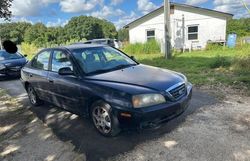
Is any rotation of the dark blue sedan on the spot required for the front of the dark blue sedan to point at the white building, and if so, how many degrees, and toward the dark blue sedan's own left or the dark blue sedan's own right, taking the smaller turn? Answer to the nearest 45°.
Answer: approximately 90° to the dark blue sedan's own left

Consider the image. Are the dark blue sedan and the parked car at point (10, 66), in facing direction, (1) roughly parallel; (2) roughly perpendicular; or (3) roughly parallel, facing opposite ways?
roughly parallel

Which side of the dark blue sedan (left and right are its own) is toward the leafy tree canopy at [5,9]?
back

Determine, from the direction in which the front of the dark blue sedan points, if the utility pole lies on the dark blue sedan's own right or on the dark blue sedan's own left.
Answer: on the dark blue sedan's own left

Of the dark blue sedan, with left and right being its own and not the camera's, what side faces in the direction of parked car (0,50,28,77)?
back

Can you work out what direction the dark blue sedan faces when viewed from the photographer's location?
facing the viewer and to the right of the viewer
